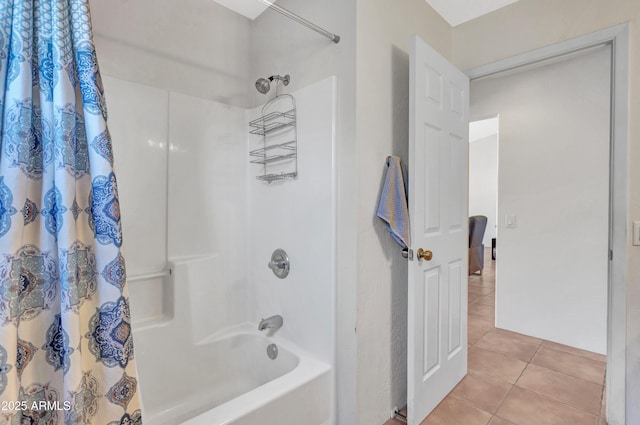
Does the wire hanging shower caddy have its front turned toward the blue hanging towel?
no

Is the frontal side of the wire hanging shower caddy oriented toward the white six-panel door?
no

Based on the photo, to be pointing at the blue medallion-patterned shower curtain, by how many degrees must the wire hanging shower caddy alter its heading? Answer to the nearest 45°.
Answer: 0° — it already faces it

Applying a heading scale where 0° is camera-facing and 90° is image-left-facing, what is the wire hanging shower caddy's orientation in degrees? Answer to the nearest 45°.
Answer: approximately 45°

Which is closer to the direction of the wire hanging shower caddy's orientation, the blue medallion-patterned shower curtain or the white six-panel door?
the blue medallion-patterned shower curtain

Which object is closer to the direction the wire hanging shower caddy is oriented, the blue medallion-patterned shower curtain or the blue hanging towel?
the blue medallion-patterned shower curtain
